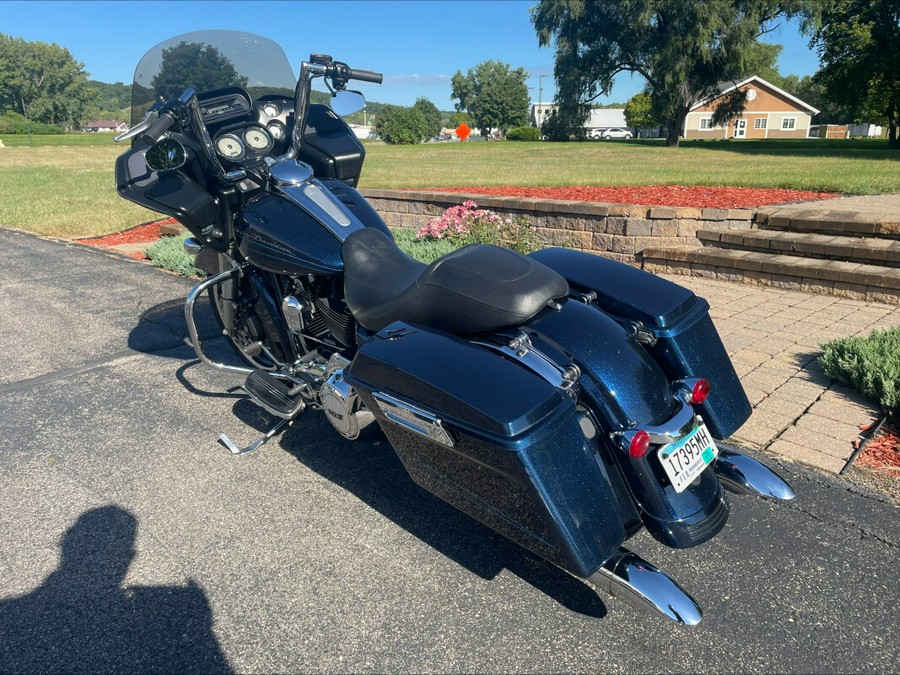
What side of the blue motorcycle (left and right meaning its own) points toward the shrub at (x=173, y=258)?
front

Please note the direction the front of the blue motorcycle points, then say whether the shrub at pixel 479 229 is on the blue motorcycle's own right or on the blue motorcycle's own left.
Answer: on the blue motorcycle's own right

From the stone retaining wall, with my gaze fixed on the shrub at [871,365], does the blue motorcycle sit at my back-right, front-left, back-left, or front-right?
front-right

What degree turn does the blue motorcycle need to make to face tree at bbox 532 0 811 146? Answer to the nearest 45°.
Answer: approximately 45° to its right

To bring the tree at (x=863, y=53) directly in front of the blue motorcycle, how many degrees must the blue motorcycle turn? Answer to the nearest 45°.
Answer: approximately 90° to its right

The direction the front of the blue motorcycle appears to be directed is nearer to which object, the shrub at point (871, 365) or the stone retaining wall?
the stone retaining wall

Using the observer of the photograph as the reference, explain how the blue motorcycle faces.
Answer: facing away from the viewer and to the left of the viewer

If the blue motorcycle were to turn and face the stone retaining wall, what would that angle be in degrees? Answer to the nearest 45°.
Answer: approximately 45° to its right

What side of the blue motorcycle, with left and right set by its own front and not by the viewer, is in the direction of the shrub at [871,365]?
right

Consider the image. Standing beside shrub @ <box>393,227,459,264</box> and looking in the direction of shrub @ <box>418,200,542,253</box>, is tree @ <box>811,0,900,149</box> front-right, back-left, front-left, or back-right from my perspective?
front-left

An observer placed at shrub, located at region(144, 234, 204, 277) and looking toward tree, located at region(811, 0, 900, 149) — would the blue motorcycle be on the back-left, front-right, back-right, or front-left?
back-right

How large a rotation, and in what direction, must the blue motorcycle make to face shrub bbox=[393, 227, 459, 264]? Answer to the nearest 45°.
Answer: approximately 45° to its right
